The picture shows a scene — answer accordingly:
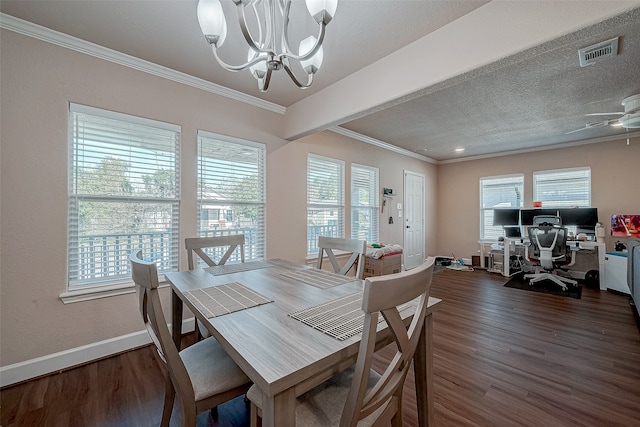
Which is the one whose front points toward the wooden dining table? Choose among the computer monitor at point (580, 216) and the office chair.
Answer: the computer monitor

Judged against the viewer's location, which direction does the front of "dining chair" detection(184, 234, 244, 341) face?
facing the viewer

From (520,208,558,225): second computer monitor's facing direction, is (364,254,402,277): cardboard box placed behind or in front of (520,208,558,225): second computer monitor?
in front

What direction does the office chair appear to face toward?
away from the camera

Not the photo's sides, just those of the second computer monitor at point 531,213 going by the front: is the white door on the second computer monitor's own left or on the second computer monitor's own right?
on the second computer monitor's own right

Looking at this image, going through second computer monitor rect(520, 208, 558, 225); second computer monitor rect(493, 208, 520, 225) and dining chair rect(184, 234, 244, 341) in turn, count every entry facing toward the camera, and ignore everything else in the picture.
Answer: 3

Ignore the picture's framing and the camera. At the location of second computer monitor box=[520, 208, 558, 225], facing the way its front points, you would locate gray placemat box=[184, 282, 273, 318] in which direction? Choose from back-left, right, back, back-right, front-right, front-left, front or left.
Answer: front

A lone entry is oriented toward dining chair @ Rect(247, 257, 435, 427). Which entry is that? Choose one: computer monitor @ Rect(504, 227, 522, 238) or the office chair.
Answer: the computer monitor

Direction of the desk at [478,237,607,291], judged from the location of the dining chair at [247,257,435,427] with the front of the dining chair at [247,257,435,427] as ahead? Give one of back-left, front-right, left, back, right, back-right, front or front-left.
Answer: right

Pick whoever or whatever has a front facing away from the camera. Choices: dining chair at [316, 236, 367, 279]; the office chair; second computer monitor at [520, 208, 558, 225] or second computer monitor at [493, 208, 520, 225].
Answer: the office chair

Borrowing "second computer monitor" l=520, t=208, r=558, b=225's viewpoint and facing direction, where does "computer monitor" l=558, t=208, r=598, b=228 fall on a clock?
The computer monitor is roughly at 9 o'clock from the second computer monitor.

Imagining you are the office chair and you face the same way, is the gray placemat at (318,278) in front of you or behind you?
behind

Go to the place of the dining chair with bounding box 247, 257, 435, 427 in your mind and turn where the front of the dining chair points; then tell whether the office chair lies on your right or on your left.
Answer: on your right

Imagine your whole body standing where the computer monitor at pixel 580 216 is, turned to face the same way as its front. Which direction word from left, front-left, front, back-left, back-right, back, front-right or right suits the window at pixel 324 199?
front-right

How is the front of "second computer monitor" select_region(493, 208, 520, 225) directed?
toward the camera

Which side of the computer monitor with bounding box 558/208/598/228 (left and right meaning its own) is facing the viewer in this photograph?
front
